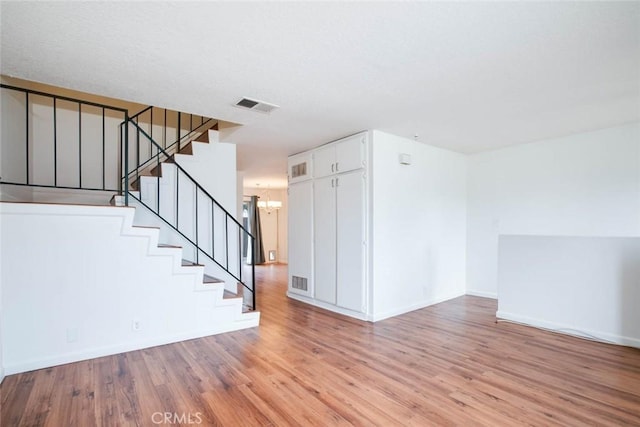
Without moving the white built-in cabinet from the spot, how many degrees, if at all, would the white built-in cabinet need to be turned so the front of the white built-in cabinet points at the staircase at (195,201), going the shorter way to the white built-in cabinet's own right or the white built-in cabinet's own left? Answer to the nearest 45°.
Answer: approximately 45° to the white built-in cabinet's own right

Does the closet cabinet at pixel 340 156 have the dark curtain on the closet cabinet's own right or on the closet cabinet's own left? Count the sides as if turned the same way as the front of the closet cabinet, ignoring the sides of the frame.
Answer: on the closet cabinet's own right

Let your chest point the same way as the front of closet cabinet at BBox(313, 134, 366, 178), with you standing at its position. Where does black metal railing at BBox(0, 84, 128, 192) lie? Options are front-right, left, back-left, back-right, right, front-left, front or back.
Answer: front-right

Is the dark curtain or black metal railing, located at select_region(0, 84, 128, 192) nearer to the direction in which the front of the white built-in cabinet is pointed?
the black metal railing

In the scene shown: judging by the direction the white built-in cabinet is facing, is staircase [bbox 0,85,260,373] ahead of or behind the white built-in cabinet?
ahead

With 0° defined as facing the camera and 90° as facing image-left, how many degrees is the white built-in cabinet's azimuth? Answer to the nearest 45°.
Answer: approximately 45°

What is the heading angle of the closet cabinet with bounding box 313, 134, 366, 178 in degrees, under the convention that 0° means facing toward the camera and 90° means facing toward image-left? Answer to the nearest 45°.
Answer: approximately 45°

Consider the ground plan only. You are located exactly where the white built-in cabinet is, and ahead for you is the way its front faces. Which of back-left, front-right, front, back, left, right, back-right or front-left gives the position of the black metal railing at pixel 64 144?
front-right

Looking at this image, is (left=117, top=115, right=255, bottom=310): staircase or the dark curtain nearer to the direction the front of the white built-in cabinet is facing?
the staircase

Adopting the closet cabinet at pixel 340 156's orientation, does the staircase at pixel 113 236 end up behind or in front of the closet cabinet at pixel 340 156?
in front

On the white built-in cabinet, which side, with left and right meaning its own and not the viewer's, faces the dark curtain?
right
